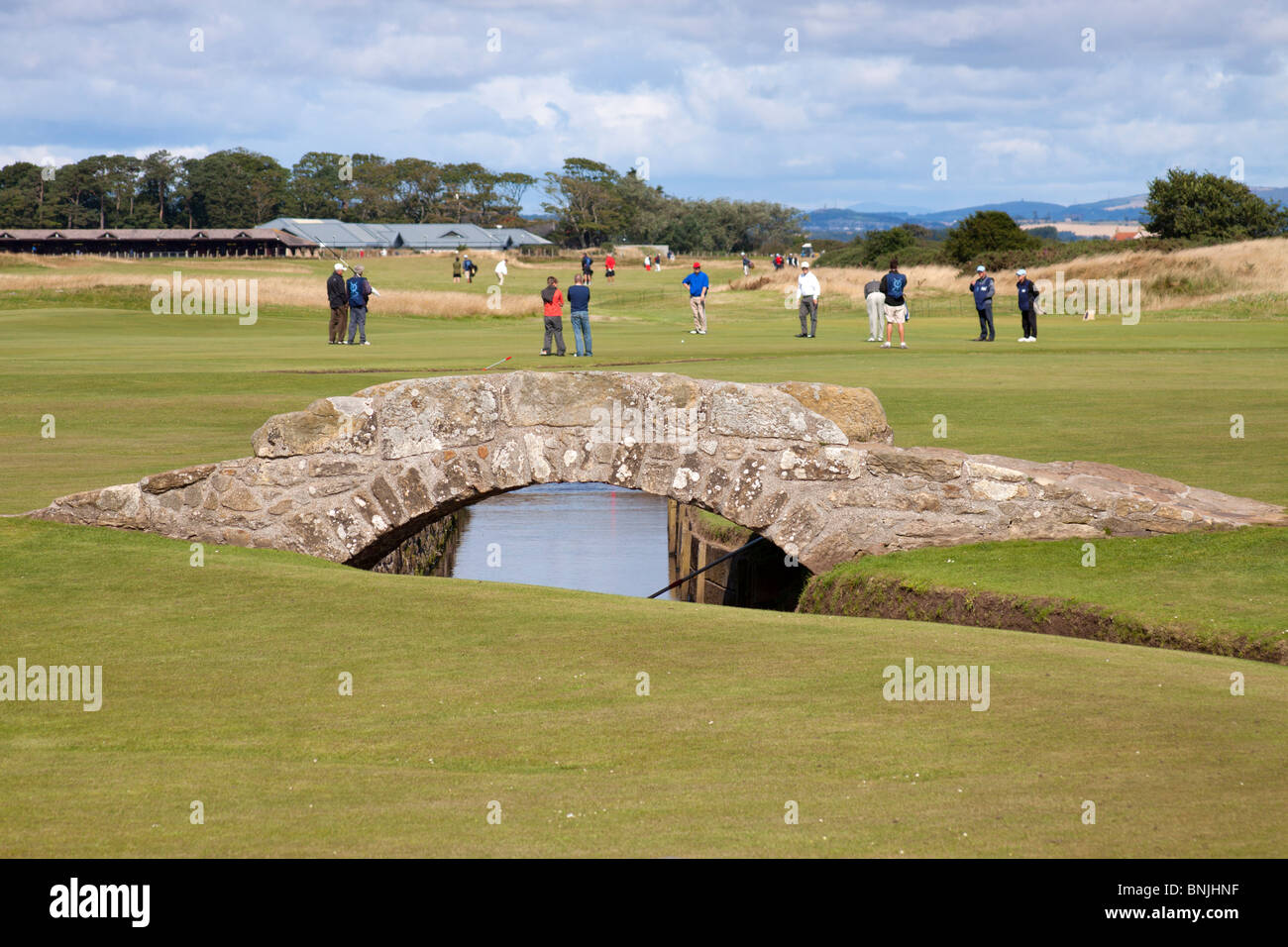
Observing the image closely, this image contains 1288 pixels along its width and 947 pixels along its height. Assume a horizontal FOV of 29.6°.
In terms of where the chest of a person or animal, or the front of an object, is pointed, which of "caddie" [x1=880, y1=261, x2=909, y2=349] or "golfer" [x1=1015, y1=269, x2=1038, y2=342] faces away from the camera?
"caddie" [x1=880, y1=261, x2=909, y2=349]

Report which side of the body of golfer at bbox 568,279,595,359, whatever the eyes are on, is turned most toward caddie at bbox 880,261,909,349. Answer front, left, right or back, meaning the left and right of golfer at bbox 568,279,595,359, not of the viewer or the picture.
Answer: right

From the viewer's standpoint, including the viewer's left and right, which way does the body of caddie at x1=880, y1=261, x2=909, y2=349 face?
facing away from the viewer

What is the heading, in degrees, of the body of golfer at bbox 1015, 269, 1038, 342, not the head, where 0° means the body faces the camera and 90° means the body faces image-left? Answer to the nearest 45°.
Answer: approximately 45°

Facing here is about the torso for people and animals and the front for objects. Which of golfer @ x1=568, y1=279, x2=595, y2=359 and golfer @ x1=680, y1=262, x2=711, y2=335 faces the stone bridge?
golfer @ x1=680, y1=262, x2=711, y2=335

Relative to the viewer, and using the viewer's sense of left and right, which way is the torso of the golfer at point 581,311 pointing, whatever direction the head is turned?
facing away from the viewer

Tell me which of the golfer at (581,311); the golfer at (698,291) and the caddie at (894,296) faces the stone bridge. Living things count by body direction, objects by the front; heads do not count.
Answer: the golfer at (698,291)

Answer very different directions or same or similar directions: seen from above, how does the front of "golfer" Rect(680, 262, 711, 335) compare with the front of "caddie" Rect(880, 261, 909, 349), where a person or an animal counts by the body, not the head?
very different directions

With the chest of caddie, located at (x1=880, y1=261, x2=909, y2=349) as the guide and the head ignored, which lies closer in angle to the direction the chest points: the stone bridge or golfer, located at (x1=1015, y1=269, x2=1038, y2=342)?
the golfer

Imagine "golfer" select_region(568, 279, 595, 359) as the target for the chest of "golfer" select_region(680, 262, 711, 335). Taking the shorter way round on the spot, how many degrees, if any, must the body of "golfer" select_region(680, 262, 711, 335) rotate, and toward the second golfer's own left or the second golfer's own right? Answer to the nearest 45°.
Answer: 0° — they already face them

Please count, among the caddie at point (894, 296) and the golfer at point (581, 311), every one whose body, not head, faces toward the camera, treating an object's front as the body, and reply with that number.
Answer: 0

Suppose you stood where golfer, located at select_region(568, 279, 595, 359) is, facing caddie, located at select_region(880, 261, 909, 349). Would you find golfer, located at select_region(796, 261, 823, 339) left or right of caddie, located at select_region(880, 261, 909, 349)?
left

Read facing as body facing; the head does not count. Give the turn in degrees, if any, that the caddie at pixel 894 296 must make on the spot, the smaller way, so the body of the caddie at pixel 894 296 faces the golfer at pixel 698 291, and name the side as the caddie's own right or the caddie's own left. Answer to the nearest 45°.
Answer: approximately 45° to the caddie's own left
